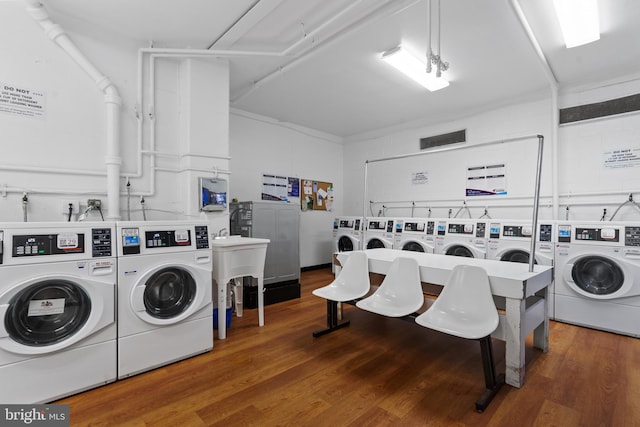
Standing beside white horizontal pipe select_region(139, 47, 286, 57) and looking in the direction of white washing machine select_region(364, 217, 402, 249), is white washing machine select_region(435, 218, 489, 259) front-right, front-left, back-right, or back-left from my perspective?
front-right

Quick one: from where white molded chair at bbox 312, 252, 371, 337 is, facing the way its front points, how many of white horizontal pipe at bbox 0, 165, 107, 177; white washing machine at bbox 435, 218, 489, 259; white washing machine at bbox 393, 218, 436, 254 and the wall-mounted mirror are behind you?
2

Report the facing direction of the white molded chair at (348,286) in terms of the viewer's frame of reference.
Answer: facing the viewer and to the left of the viewer

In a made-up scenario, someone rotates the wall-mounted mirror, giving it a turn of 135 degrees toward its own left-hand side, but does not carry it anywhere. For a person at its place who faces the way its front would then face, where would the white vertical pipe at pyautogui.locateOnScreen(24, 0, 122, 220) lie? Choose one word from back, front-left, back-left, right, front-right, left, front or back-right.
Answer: left

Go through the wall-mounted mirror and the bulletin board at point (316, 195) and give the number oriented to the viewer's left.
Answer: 0

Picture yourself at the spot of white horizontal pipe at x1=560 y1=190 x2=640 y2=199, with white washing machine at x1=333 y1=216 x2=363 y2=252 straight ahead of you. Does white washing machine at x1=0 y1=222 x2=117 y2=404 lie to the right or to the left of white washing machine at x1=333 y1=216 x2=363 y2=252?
left

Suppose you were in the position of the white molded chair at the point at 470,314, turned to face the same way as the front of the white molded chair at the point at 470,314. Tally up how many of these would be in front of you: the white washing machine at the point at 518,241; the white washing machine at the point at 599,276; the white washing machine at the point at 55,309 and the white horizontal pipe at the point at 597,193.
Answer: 1

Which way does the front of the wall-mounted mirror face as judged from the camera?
facing the viewer and to the right of the viewer

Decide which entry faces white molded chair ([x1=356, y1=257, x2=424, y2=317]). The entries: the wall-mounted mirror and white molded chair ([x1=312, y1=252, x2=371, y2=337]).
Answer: the wall-mounted mirror

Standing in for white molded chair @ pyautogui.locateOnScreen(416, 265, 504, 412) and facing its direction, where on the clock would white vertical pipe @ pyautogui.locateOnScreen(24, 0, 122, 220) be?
The white vertical pipe is roughly at 1 o'clock from the white molded chair.

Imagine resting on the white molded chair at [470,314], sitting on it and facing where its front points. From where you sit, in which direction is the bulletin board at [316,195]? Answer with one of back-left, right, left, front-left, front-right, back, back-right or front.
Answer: right
